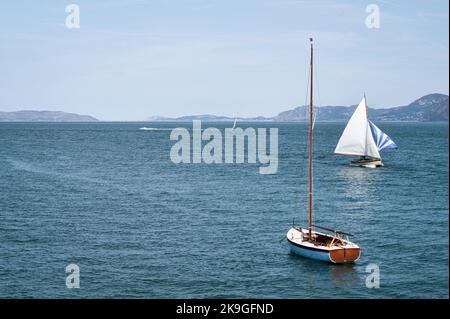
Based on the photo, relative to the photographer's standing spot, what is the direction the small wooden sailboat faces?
facing away from the viewer and to the left of the viewer
